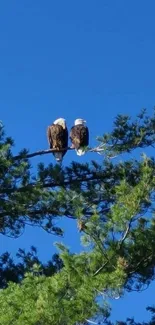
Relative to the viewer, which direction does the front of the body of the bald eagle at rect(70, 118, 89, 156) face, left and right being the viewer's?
facing away from the viewer
